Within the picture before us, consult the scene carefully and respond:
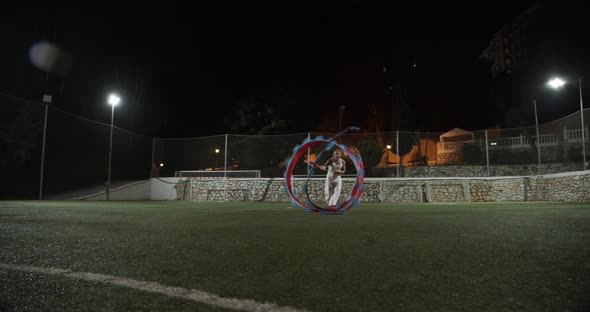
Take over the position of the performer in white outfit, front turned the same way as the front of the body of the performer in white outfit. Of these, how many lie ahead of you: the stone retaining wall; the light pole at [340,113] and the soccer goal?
0

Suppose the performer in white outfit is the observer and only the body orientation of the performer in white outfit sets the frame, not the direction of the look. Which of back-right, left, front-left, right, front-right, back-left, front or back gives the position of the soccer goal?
back-right

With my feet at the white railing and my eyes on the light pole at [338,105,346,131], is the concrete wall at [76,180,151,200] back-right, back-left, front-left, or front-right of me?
front-left

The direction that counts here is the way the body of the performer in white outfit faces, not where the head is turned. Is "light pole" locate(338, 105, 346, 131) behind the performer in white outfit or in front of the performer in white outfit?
behind

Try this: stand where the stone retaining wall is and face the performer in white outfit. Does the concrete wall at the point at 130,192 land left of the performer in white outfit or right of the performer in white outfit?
right

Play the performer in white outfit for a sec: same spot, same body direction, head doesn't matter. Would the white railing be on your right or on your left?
on your left

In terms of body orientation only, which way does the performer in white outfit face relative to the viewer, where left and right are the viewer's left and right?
facing the viewer

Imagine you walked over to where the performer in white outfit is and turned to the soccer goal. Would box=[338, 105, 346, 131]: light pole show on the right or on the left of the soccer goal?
right

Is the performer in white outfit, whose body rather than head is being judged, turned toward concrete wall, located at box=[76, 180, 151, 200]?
no

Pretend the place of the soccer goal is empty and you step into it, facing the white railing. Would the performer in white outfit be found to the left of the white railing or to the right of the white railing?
right
